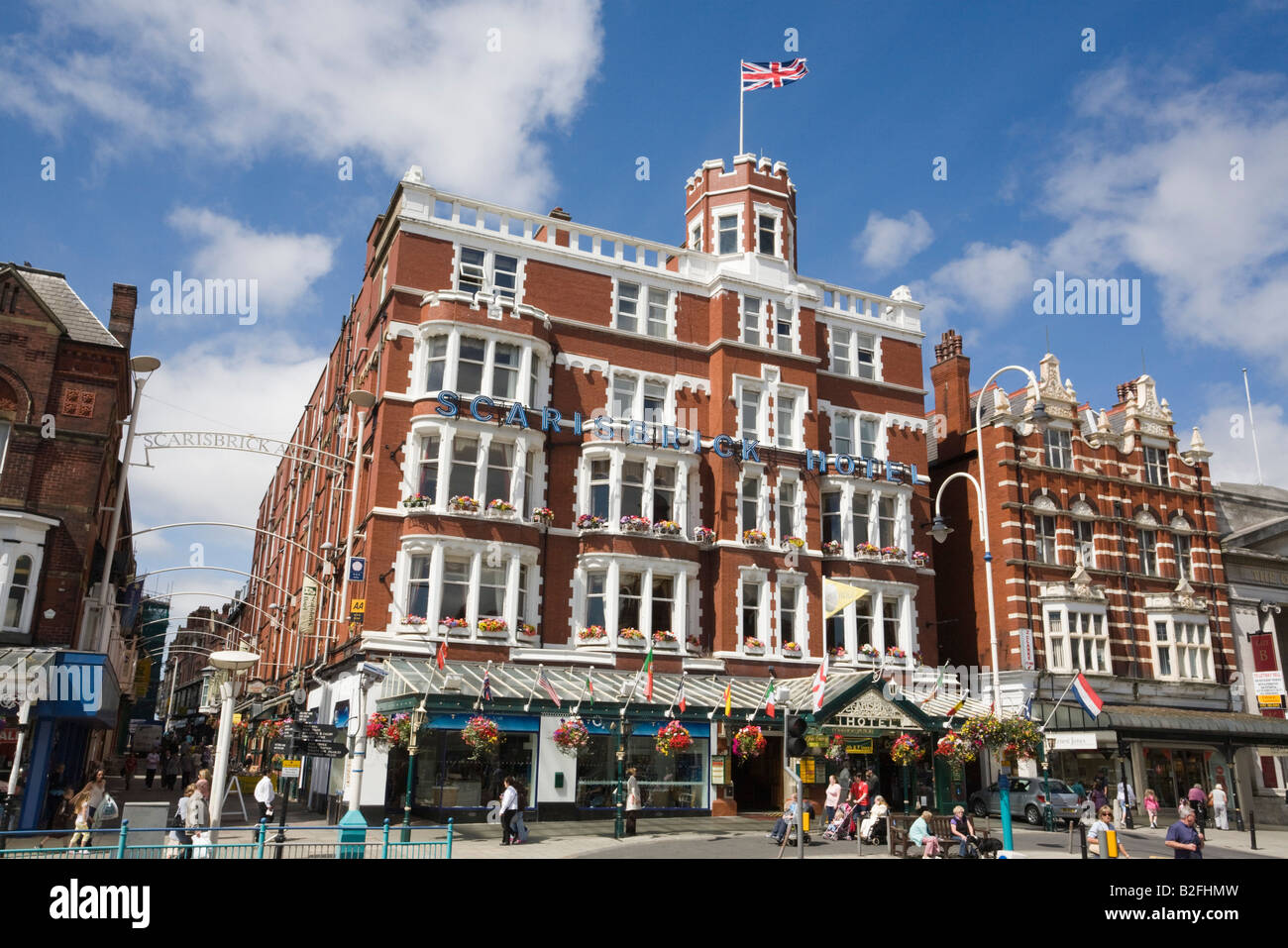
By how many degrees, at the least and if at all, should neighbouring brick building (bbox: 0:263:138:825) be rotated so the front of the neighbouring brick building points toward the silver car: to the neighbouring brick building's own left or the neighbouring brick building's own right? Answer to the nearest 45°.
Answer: approximately 45° to the neighbouring brick building's own left

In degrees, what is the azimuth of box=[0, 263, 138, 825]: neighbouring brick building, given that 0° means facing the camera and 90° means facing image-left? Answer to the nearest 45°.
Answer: approximately 315°

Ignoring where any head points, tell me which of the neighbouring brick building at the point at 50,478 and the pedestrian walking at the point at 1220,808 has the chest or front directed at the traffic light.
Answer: the neighbouring brick building

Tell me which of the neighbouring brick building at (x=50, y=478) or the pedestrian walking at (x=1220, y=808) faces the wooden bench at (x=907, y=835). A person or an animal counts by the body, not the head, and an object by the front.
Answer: the neighbouring brick building
